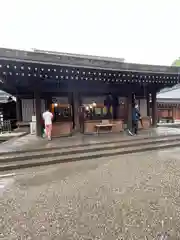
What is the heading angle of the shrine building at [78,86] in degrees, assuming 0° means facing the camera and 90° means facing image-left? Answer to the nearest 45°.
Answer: approximately 315°
